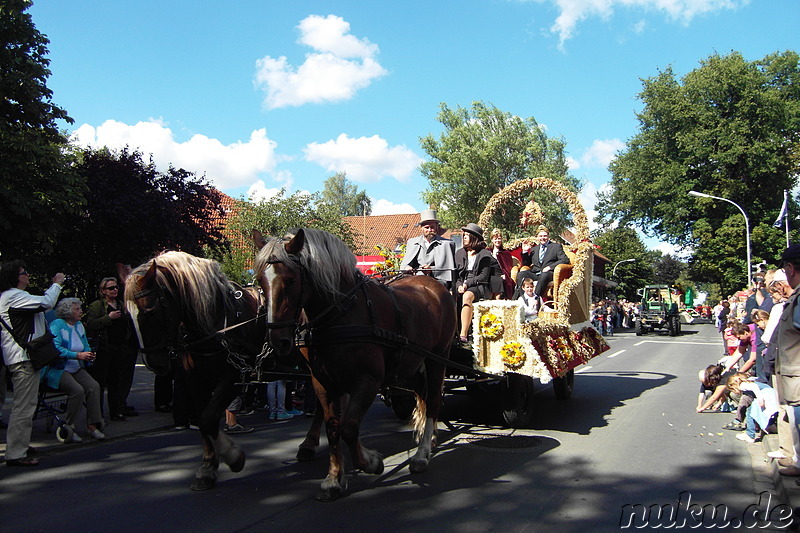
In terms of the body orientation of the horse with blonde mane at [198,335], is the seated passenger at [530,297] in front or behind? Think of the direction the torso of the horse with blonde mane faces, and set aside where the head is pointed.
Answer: behind

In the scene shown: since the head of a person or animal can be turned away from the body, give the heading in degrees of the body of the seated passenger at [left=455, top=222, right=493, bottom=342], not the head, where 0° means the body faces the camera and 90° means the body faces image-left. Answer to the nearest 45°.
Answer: approximately 45°

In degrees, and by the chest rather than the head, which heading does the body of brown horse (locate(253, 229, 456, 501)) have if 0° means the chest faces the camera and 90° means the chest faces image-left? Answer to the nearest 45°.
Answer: approximately 45°

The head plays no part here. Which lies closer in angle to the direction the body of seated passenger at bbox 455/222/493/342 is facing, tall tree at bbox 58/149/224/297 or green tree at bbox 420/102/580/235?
the tall tree

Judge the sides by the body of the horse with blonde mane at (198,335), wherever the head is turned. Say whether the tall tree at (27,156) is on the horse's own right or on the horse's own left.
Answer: on the horse's own right

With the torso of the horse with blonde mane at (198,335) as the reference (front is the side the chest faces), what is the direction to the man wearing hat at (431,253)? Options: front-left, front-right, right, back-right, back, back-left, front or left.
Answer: back

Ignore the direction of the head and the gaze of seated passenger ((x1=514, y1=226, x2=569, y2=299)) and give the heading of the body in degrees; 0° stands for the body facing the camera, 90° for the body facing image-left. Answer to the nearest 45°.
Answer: approximately 45°

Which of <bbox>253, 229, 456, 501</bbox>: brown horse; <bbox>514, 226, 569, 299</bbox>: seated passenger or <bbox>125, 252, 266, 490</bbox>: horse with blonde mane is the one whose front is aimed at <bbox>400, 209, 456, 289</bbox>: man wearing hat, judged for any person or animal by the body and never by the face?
the seated passenger

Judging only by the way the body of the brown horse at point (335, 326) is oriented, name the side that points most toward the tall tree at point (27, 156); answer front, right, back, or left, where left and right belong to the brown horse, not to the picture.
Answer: right

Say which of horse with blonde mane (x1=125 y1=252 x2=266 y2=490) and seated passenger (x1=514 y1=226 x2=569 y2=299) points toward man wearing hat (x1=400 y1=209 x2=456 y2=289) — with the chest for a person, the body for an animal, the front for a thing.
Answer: the seated passenger

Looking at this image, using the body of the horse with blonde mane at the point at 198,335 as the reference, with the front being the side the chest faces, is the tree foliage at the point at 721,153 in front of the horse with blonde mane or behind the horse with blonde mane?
behind

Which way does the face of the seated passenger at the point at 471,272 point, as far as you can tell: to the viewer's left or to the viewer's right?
to the viewer's left
